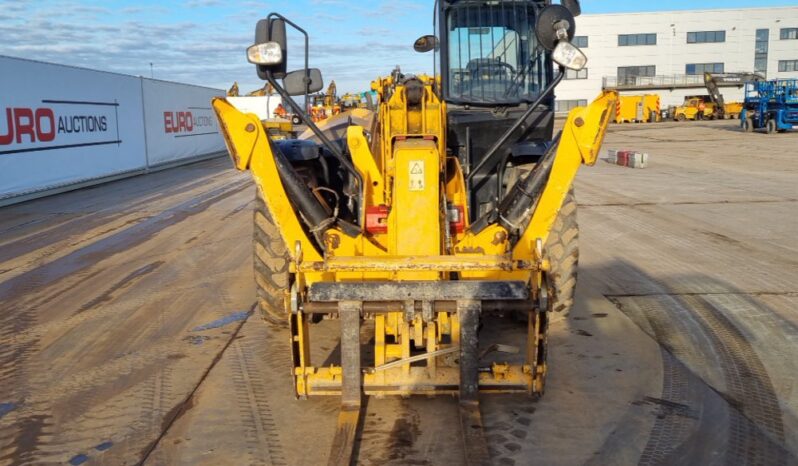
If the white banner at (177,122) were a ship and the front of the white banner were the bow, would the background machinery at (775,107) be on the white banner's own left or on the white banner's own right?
on the white banner's own left

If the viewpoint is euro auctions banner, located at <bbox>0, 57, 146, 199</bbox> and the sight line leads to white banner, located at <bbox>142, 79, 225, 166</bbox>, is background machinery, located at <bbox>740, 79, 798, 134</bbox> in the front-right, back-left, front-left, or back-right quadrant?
front-right

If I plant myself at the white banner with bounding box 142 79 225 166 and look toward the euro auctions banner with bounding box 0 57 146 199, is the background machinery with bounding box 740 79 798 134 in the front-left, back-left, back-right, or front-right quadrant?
back-left

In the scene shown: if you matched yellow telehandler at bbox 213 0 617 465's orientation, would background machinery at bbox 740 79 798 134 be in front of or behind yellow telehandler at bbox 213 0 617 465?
behind

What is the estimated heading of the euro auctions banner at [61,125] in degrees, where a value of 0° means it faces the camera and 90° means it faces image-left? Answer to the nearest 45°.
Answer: approximately 315°

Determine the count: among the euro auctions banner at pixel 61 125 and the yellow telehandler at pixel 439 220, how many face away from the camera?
0

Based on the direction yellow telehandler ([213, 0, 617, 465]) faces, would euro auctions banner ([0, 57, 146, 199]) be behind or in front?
behind

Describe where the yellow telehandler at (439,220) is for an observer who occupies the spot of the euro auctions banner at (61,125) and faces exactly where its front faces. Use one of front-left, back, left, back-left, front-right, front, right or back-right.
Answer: front-right

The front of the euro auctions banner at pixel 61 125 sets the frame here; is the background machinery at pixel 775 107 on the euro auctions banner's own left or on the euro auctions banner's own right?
on the euro auctions banner's own left

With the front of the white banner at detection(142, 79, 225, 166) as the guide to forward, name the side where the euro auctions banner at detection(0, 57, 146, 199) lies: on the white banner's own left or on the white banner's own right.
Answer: on the white banner's own right

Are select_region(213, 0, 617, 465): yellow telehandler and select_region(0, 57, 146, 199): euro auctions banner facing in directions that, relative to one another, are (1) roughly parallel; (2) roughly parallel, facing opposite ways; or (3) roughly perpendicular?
roughly perpendicular

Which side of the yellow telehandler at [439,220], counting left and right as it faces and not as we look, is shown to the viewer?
front

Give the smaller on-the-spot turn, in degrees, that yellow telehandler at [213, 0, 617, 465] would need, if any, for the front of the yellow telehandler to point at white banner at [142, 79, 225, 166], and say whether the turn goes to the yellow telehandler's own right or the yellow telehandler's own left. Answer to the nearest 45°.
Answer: approximately 180°

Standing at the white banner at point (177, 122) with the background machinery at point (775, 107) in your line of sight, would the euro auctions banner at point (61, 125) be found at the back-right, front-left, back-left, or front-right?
back-right

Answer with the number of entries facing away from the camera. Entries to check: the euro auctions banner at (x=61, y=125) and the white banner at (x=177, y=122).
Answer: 0

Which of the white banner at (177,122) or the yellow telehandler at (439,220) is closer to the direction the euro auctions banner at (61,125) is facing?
the yellow telehandler

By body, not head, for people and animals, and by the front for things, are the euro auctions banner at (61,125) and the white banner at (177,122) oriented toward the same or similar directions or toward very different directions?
same or similar directions
